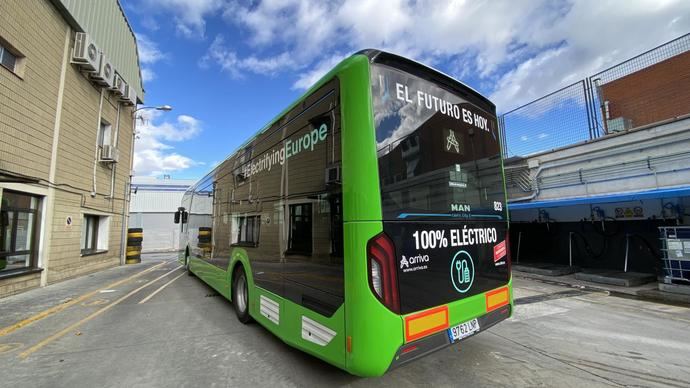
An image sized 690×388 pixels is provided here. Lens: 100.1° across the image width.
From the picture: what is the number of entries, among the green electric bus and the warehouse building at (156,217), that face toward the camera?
1

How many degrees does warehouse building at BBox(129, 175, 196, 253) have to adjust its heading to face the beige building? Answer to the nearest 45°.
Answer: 0° — it already faces it

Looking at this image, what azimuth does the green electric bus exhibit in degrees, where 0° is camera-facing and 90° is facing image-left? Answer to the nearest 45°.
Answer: approximately 135°

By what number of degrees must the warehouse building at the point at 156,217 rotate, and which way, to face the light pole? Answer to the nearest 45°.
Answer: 0° — it already faces it

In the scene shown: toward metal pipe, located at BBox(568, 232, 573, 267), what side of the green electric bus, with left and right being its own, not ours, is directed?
right

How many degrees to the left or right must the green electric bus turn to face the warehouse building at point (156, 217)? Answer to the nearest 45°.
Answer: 0° — it already faces it

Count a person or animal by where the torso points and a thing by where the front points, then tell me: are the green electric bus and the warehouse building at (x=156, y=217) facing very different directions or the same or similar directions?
very different directions

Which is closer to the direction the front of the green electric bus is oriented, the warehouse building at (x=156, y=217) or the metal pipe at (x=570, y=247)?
the warehouse building

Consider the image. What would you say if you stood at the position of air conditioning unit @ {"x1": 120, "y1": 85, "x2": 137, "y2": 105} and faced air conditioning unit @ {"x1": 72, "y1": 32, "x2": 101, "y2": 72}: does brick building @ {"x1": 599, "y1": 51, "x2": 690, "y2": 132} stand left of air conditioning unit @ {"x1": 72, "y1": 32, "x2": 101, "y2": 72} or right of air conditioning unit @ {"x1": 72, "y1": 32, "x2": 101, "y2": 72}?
left

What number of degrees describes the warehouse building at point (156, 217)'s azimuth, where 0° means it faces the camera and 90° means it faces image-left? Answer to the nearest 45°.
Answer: approximately 0°
